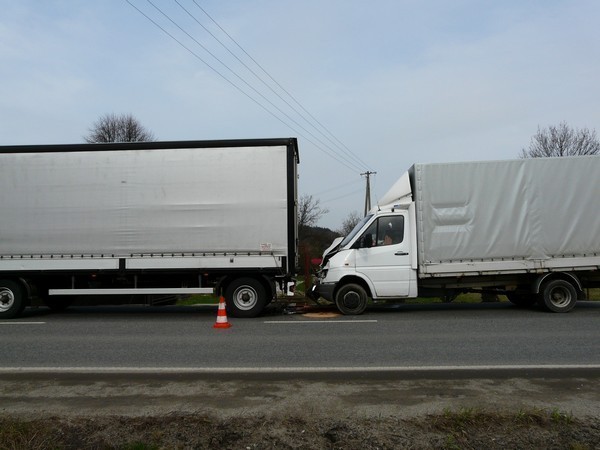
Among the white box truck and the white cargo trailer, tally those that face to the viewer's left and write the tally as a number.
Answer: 2

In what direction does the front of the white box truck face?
to the viewer's left

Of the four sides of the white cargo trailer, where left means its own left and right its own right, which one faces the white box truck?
back

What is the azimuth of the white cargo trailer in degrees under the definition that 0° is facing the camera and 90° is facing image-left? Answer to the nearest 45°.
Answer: approximately 90°

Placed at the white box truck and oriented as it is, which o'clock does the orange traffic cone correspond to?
The orange traffic cone is roughly at 11 o'clock from the white box truck.

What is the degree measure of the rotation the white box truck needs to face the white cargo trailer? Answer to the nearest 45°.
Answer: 0° — it already faces it

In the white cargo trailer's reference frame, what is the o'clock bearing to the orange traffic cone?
The orange traffic cone is roughly at 8 o'clock from the white cargo trailer.
